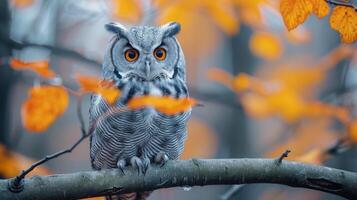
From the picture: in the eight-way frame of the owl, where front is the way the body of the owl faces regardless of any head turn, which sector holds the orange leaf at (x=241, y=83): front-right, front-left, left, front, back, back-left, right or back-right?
back-left

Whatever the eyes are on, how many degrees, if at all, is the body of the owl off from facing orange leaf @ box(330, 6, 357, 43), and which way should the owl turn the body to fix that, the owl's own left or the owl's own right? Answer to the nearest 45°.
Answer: approximately 45° to the owl's own left

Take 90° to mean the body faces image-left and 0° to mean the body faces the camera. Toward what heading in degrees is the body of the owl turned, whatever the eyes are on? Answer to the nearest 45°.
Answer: approximately 0°

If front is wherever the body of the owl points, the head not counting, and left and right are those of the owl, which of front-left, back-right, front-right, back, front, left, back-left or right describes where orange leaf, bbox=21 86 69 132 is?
right

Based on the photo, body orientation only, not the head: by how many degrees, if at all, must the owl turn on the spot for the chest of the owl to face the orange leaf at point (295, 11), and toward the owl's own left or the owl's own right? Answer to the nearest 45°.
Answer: approximately 45° to the owl's own left
